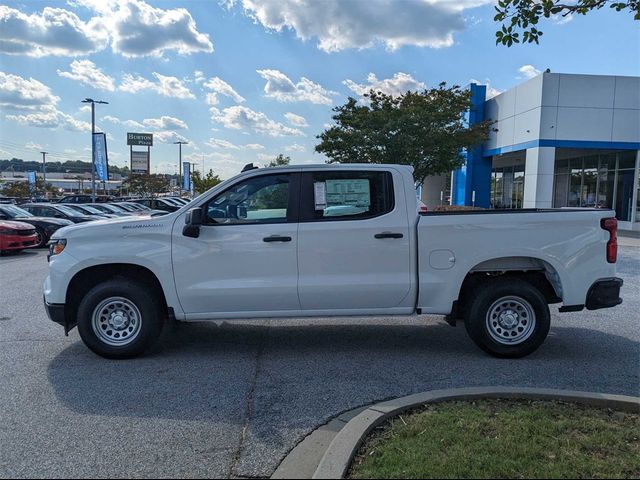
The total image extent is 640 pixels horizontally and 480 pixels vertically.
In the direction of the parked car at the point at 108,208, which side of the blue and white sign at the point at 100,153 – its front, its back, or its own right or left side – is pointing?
front

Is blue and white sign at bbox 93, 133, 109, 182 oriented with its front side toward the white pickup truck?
yes

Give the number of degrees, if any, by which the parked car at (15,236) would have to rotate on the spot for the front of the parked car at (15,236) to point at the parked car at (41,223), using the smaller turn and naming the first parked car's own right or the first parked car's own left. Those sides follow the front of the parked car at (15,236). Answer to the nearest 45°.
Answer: approximately 135° to the first parked car's own left

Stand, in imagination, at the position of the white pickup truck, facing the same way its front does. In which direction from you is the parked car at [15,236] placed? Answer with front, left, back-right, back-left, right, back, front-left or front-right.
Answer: front-right

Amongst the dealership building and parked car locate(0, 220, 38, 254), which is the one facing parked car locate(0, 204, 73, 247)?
the dealership building
